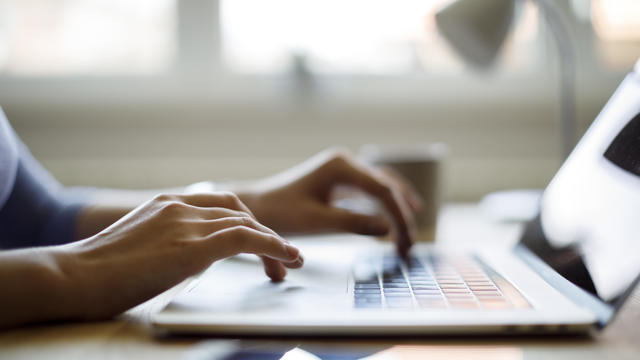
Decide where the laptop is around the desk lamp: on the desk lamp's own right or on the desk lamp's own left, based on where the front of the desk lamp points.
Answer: on the desk lamp's own left

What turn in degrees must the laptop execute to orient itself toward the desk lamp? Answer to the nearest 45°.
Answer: approximately 90° to its right

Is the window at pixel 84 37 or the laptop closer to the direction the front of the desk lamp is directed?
the window

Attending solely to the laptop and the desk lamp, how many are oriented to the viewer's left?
2

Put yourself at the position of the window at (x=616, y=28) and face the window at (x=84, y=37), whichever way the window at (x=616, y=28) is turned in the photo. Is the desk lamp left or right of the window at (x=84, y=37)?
left

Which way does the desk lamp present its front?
to the viewer's left

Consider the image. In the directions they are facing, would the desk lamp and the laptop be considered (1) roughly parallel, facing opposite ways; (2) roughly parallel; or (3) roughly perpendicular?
roughly parallel

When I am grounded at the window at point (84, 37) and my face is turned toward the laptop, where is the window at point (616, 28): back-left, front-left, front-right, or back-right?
front-left

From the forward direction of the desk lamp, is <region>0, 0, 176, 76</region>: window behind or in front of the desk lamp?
in front

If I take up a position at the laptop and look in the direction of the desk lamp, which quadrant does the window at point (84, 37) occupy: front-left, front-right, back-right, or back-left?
front-left

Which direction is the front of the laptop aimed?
to the viewer's left

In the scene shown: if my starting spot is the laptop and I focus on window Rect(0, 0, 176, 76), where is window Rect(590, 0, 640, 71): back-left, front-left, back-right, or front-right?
front-right
